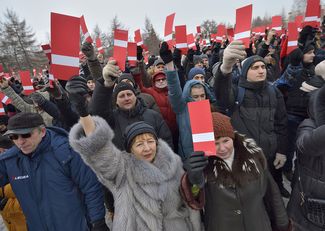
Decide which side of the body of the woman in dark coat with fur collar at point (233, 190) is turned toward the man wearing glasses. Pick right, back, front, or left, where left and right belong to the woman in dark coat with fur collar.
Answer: right

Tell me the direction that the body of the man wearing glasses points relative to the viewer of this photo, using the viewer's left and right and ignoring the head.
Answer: facing the viewer and to the left of the viewer

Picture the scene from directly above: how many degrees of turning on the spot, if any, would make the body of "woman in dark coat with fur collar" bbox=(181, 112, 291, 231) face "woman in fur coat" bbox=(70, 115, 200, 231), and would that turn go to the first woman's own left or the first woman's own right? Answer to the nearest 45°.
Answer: approximately 90° to the first woman's own right

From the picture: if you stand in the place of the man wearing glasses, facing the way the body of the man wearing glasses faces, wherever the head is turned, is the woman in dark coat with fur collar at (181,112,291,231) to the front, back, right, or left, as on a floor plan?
left

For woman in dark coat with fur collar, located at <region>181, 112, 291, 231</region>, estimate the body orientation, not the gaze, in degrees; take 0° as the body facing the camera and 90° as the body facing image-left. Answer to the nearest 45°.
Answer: approximately 0°

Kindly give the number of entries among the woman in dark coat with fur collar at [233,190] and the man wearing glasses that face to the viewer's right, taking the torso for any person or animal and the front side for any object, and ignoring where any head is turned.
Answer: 0
